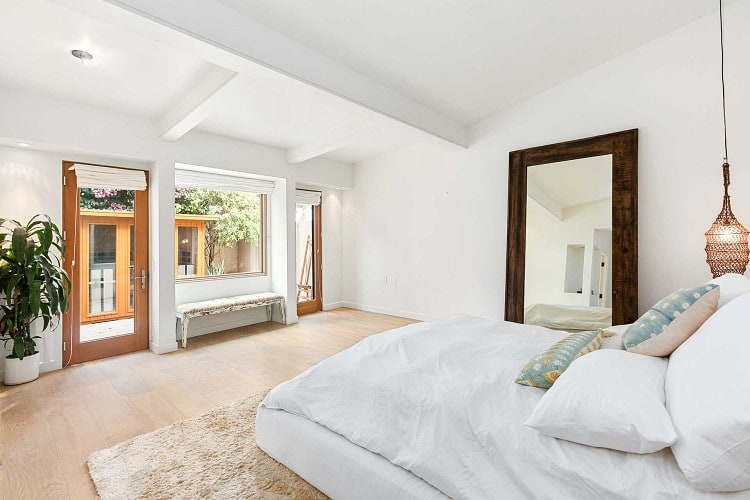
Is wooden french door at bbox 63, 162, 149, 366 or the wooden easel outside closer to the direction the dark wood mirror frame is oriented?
the wooden french door

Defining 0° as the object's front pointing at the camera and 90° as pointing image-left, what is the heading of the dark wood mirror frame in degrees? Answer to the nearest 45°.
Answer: approximately 45°

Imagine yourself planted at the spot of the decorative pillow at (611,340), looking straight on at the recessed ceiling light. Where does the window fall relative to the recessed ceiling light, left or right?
right

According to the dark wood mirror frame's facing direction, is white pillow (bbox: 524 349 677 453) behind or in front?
in front

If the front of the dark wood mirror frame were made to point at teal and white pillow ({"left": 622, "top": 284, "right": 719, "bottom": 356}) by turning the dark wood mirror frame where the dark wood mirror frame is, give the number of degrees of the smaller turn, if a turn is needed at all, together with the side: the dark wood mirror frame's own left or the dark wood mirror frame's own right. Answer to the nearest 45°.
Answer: approximately 45° to the dark wood mirror frame's own left

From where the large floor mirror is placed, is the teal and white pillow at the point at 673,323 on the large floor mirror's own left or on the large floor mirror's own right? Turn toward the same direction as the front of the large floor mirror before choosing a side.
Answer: on the large floor mirror's own left

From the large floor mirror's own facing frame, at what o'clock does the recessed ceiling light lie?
The recessed ceiling light is roughly at 12 o'clock from the large floor mirror.

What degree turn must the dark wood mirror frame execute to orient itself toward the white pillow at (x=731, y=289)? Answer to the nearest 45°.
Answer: approximately 45° to its left

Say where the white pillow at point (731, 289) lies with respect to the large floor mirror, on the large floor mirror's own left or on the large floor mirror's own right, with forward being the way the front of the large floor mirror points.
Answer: on the large floor mirror's own left

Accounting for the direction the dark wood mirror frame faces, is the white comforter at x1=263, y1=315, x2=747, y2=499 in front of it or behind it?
in front

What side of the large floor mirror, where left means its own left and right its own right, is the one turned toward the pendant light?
left

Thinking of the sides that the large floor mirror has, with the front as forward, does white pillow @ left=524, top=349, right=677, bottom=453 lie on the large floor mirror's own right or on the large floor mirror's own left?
on the large floor mirror's own left

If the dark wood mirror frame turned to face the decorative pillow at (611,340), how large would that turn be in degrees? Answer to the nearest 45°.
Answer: approximately 45° to its left

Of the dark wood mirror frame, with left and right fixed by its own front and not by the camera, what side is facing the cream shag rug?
front

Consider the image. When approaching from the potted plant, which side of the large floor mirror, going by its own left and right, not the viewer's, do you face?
front

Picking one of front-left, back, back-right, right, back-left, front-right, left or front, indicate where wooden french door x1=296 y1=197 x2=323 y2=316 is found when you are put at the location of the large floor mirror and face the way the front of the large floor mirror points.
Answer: front-right

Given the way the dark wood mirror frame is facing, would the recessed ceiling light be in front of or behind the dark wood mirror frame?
in front

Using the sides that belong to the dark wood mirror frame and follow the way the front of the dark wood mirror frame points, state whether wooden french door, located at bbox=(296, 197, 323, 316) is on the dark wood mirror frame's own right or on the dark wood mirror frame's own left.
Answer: on the dark wood mirror frame's own right
